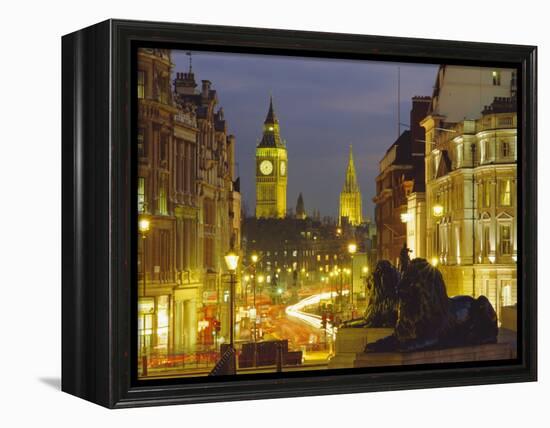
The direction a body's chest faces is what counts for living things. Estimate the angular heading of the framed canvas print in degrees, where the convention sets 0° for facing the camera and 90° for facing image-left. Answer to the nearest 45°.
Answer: approximately 315°
